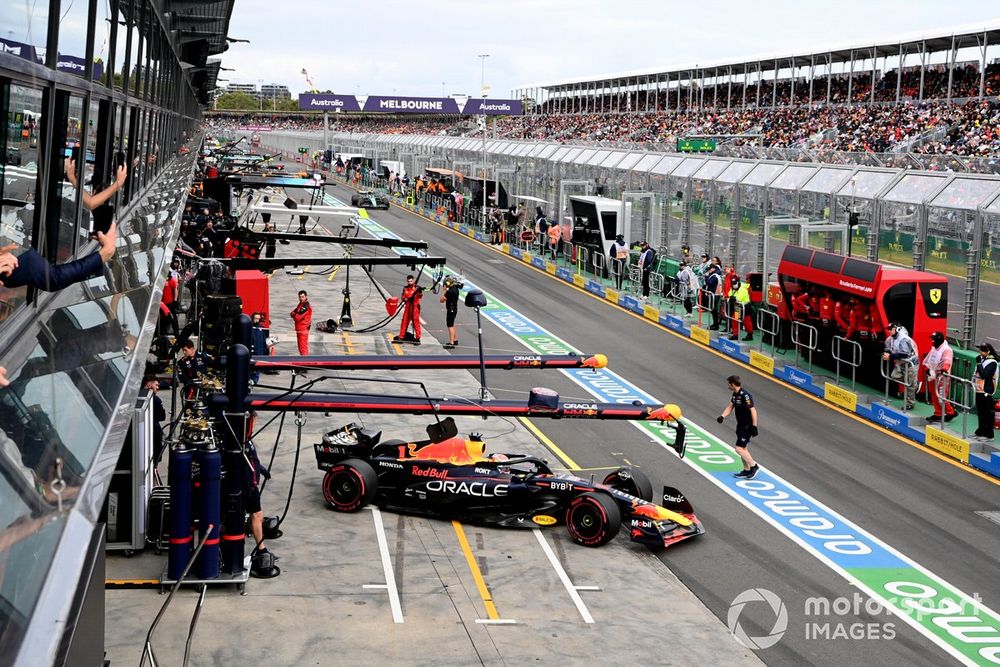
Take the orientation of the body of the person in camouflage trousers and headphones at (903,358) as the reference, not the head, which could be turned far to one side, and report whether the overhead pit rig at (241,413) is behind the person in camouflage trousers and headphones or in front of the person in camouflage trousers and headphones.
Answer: in front

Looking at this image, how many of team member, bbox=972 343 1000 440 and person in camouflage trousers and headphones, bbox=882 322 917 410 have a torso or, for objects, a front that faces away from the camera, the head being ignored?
0

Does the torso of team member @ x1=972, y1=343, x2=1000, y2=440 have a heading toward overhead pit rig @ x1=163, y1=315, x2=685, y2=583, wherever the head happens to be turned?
no

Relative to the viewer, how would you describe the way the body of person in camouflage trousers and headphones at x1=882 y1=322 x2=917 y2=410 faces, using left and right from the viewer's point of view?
facing the viewer and to the left of the viewer

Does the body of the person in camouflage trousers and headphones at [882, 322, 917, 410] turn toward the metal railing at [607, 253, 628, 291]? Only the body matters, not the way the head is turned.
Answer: no

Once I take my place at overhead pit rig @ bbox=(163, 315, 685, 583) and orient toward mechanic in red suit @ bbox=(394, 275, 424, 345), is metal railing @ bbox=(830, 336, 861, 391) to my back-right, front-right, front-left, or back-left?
front-right

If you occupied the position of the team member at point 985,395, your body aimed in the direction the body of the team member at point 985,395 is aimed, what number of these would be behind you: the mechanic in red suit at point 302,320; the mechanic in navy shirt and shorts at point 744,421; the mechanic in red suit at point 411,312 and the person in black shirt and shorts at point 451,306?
0
